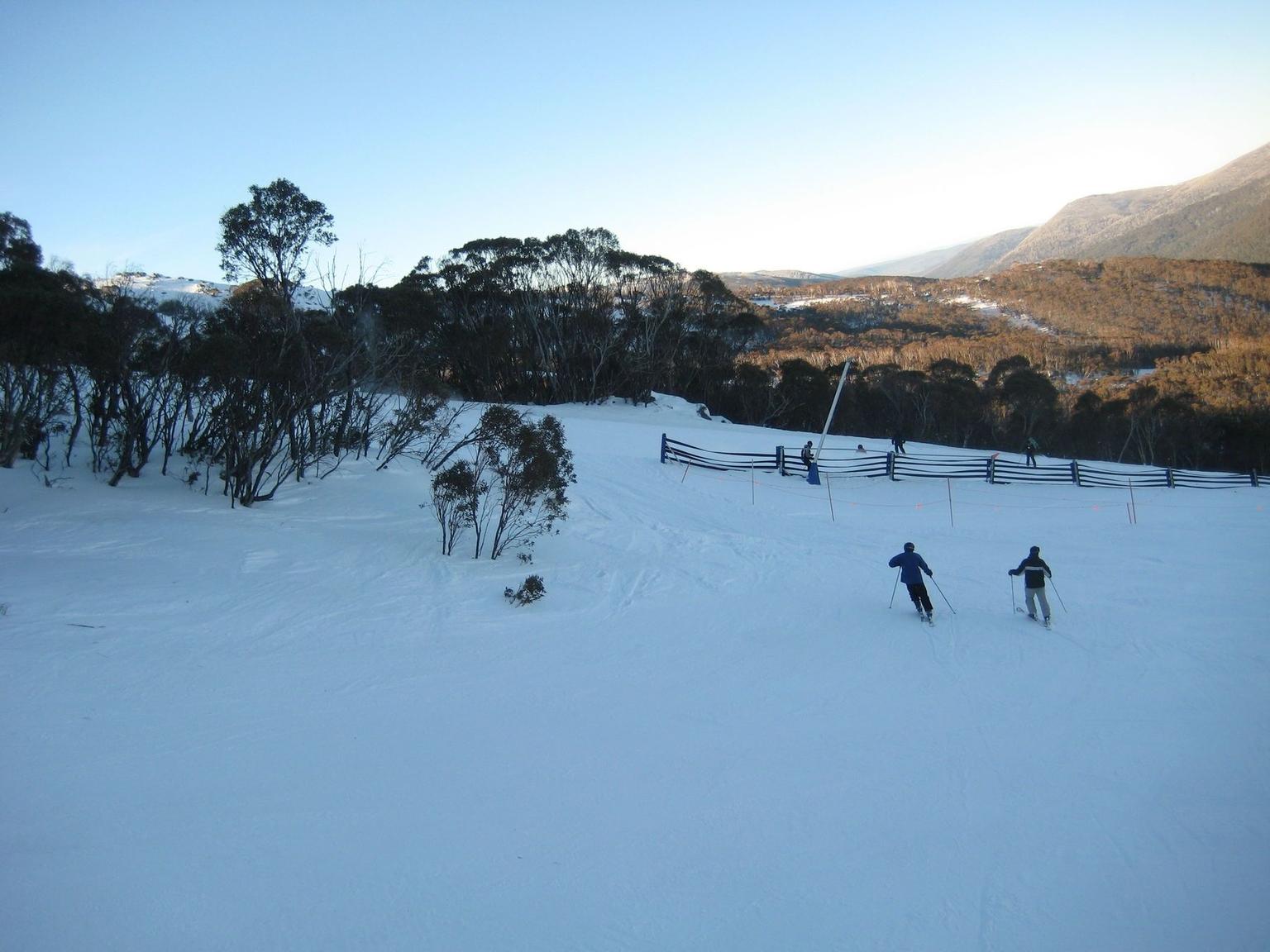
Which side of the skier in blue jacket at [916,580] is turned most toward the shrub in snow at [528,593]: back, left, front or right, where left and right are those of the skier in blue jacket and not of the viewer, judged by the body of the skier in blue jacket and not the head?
left

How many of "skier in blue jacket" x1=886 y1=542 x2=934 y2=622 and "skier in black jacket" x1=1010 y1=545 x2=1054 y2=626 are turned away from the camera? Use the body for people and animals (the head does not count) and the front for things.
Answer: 2

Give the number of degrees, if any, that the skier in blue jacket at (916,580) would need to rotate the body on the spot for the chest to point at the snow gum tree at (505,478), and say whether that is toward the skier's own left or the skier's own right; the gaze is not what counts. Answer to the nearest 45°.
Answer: approximately 90° to the skier's own left

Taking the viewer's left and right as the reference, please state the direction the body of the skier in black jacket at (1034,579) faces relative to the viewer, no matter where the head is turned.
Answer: facing away from the viewer

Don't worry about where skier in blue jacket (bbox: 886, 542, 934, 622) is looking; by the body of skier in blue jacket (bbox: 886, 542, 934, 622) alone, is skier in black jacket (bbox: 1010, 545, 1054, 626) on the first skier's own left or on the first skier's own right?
on the first skier's own right

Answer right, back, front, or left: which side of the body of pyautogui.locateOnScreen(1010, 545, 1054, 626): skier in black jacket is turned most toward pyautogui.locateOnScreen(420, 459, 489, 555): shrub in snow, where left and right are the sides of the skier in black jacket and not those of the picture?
left

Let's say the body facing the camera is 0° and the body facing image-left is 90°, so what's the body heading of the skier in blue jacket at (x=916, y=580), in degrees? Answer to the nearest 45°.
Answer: approximately 180°
